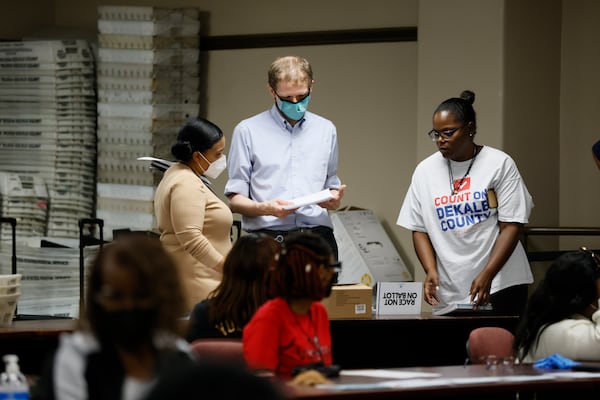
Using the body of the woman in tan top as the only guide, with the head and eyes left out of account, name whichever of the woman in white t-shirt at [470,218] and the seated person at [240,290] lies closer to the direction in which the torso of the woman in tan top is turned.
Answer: the woman in white t-shirt

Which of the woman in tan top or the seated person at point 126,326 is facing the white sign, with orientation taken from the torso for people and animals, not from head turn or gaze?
the woman in tan top

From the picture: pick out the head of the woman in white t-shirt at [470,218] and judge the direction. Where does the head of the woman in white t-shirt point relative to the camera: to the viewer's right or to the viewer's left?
to the viewer's left

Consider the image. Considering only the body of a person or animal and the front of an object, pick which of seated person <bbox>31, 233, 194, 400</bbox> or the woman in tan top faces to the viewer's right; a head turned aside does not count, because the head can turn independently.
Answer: the woman in tan top

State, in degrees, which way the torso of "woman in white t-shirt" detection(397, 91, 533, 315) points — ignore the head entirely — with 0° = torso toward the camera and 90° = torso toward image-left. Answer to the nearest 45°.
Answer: approximately 45°

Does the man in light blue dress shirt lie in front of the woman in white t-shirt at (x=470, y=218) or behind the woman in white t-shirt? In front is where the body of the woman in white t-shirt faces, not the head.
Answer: in front

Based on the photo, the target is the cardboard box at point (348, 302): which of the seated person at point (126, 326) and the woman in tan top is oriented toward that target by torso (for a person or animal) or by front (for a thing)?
the woman in tan top

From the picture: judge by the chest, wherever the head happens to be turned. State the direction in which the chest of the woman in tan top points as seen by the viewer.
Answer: to the viewer's right

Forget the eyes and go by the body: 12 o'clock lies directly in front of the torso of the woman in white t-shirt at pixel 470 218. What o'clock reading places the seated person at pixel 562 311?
The seated person is roughly at 10 o'clock from the woman in white t-shirt.

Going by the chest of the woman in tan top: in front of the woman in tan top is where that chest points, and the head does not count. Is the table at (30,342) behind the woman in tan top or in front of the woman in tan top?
behind

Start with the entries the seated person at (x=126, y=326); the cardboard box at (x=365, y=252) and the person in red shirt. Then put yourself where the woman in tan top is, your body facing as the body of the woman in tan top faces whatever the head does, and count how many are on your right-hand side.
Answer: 2

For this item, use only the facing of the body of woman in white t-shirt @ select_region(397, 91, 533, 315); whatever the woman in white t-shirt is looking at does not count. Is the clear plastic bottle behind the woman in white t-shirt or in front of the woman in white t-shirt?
in front
